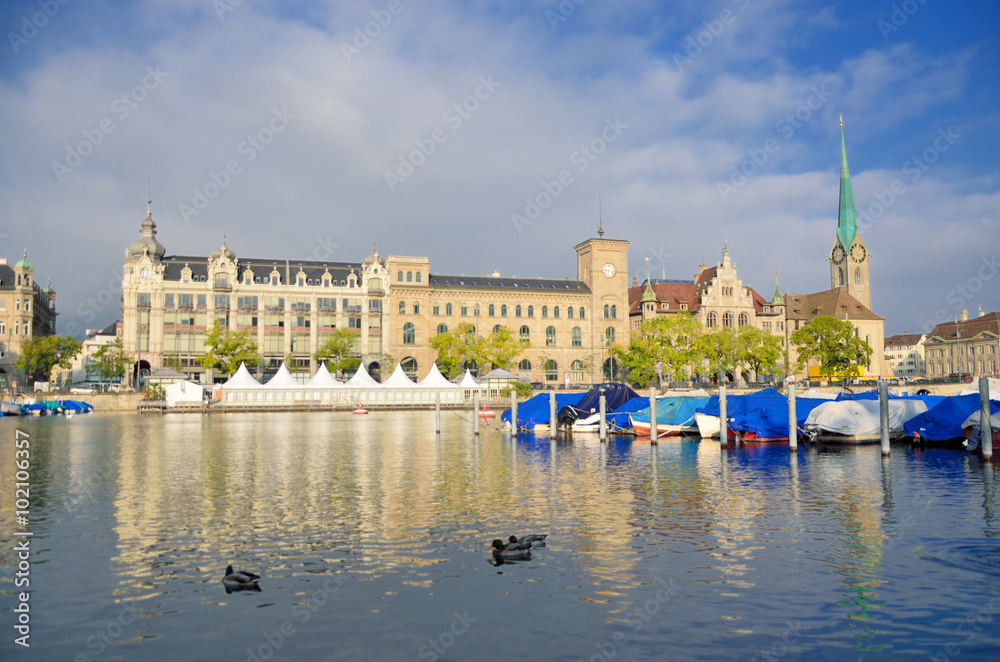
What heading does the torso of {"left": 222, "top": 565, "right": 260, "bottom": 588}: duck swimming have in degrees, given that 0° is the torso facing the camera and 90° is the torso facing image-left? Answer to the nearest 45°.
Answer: approximately 90°

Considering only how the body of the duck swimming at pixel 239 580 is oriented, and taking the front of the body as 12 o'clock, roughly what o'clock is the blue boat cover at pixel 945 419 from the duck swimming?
The blue boat cover is roughly at 5 o'clock from the duck swimming.
